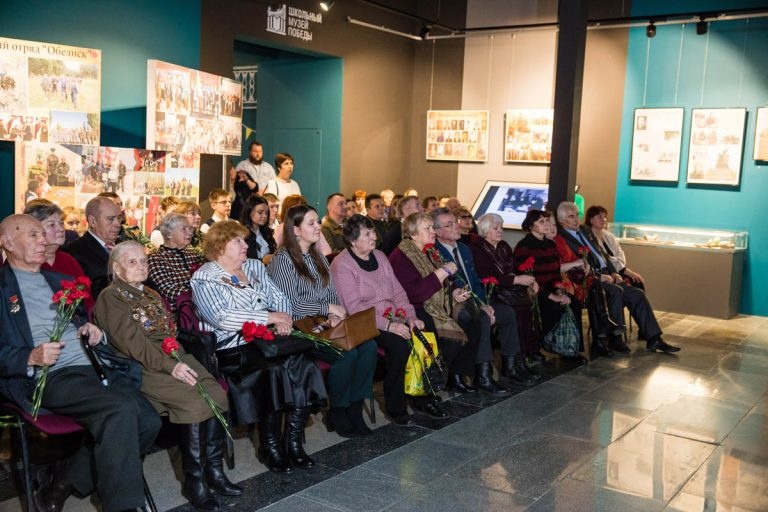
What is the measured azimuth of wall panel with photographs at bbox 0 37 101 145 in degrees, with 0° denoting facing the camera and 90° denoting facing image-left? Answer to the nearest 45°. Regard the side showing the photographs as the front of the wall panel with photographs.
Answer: approximately 315°

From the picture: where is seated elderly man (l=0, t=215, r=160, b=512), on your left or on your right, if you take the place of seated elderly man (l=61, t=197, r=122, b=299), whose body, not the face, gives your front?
on your right

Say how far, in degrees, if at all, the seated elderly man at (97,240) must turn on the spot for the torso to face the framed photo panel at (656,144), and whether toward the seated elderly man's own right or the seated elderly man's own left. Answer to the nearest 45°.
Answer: approximately 90° to the seated elderly man's own left

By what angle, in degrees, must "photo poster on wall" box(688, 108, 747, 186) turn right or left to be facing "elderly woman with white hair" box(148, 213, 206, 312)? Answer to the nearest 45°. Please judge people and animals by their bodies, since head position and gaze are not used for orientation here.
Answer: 0° — it already faces them

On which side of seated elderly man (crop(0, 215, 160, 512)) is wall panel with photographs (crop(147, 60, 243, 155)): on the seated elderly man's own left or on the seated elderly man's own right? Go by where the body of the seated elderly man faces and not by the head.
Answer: on the seated elderly man's own left

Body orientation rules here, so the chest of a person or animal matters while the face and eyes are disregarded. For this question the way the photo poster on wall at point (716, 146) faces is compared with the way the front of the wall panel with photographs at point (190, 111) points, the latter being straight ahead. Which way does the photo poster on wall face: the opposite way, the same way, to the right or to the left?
to the right

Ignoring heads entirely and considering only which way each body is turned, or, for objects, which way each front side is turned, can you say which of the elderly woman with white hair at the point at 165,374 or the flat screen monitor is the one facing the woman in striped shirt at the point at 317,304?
the flat screen monitor

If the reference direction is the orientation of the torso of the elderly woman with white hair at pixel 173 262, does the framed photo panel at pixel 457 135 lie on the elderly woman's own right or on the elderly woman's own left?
on the elderly woman's own left

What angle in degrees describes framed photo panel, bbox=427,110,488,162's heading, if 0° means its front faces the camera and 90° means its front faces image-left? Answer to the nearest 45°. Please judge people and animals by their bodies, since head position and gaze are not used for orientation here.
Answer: approximately 0°
